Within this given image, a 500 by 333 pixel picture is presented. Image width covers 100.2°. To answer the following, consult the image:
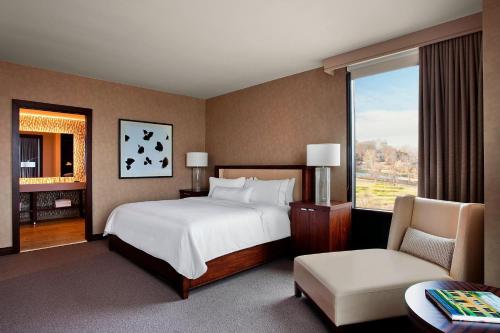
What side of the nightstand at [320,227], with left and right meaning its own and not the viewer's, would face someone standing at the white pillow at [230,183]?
right

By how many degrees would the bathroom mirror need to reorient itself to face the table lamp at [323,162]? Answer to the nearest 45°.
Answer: approximately 45° to its left

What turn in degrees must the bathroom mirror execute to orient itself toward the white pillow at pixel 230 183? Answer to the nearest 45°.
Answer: approximately 45° to its left

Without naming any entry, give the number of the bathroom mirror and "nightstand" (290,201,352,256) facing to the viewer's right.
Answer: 0

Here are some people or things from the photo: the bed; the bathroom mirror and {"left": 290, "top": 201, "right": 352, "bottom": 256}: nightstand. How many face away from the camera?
0

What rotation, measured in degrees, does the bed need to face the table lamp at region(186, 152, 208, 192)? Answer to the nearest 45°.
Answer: approximately 135° to its right

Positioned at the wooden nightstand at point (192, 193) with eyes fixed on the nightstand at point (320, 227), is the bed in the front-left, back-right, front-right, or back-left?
front-right

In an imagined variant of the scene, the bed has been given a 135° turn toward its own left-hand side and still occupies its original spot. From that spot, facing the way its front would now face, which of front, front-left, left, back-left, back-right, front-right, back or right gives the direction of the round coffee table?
front-right

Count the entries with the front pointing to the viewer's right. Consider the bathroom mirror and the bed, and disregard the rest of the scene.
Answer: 0

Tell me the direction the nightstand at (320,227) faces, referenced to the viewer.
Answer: facing the viewer and to the left of the viewer

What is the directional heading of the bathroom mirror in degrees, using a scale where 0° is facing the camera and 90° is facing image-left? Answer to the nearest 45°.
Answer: approximately 0°
